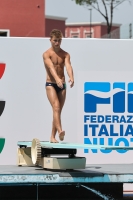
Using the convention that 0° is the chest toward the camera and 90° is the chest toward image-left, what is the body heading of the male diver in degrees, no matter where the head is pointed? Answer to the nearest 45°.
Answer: approximately 315°
